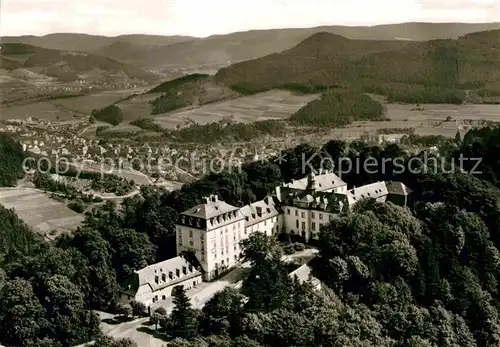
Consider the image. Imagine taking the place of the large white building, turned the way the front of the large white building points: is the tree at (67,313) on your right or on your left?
on your right

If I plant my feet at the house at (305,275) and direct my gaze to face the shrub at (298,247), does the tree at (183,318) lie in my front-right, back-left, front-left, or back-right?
back-left

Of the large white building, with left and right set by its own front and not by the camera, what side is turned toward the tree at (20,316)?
right

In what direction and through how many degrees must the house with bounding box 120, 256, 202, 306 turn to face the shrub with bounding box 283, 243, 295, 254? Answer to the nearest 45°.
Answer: approximately 90° to its left

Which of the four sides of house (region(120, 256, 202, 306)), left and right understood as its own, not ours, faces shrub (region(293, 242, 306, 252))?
left
